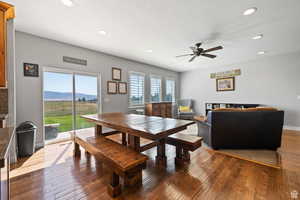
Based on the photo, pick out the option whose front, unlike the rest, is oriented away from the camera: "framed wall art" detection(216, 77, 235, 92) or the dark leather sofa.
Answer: the dark leather sofa

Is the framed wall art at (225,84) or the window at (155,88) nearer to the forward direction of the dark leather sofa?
the framed wall art

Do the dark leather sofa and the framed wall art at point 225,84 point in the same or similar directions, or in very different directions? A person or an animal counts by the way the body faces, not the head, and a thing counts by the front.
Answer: very different directions

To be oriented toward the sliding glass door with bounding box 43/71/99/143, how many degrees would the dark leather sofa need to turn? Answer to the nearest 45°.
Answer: approximately 135° to its left

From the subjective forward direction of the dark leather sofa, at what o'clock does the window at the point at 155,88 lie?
The window is roughly at 10 o'clock from the dark leather sofa.

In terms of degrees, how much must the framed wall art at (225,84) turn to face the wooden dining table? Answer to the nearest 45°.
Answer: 0° — it already faces it

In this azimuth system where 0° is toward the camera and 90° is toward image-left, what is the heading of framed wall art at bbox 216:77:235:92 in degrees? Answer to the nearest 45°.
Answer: approximately 0°

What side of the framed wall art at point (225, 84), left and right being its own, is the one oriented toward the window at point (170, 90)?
right

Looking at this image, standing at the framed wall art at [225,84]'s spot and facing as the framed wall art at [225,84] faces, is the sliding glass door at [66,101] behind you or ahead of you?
ahead

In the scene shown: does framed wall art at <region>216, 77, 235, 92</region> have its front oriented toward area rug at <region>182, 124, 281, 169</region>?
yes

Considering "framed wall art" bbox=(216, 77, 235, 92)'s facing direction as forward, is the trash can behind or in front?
in front

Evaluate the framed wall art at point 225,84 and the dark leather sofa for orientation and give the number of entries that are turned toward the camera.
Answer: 1

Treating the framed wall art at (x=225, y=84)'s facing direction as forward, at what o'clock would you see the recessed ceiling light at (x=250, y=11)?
The recessed ceiling light is roughly at 12 o'clock from the framed wall art.

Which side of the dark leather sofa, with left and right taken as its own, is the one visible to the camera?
back
